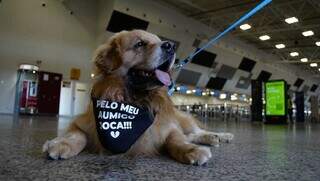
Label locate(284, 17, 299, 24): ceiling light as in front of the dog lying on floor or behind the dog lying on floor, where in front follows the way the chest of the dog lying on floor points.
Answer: behind

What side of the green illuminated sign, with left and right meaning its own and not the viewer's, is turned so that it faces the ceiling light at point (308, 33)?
back

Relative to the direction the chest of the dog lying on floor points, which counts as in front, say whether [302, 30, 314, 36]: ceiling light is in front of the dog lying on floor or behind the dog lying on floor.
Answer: behind

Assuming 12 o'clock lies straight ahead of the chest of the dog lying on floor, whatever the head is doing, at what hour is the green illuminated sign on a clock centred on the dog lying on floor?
The green illuminated sign is roughly at 7 o'clock from the dog lying on floor.

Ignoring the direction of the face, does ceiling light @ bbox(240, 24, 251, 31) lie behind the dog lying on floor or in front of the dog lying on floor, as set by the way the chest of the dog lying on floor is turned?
behind

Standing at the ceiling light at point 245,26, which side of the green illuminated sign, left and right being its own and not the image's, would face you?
back

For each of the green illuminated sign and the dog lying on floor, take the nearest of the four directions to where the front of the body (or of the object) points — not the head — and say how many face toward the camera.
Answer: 2

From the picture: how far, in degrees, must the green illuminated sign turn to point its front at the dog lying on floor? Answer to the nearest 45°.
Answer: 0° — it already faces it

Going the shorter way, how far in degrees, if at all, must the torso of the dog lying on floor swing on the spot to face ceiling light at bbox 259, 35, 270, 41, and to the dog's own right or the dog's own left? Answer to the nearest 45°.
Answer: approximately 135° to the dog's own left
